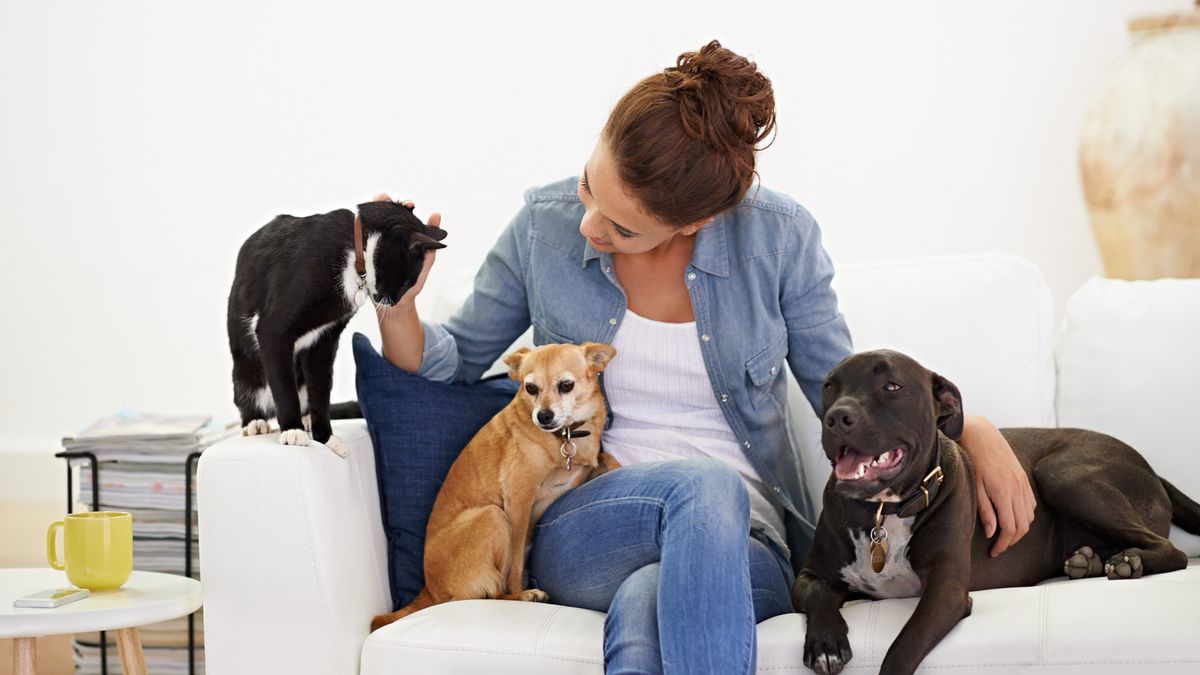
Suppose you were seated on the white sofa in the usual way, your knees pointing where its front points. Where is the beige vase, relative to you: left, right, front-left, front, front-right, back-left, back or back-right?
back-left

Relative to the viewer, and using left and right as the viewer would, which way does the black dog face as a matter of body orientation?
facing the viewer and to the left of the viewer

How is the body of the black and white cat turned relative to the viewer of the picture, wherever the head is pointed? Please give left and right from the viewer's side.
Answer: facing the viewer and to the right of the viewer

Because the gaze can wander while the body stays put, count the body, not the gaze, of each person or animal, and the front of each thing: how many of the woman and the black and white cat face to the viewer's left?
0

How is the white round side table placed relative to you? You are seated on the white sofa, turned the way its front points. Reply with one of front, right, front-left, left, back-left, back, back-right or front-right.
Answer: right

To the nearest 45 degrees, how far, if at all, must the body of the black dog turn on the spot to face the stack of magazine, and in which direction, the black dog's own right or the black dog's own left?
approximately 45° to the black dog's own right

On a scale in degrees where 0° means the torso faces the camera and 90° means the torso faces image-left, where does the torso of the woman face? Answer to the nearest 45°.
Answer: approximately 0°

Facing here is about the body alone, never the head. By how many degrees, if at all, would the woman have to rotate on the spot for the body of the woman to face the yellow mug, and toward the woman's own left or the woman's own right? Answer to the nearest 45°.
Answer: approximately 90° to the woman's own right

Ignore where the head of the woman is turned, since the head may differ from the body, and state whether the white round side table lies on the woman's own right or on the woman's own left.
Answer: on the woman's own right

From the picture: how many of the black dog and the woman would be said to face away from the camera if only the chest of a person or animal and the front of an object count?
0

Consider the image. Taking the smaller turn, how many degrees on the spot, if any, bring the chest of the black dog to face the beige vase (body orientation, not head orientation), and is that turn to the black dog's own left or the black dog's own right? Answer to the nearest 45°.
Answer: approximately 135° to the black dog's own right

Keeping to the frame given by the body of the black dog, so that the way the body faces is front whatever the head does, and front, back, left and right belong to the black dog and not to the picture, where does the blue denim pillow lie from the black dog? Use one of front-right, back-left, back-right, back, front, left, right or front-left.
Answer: front-right
